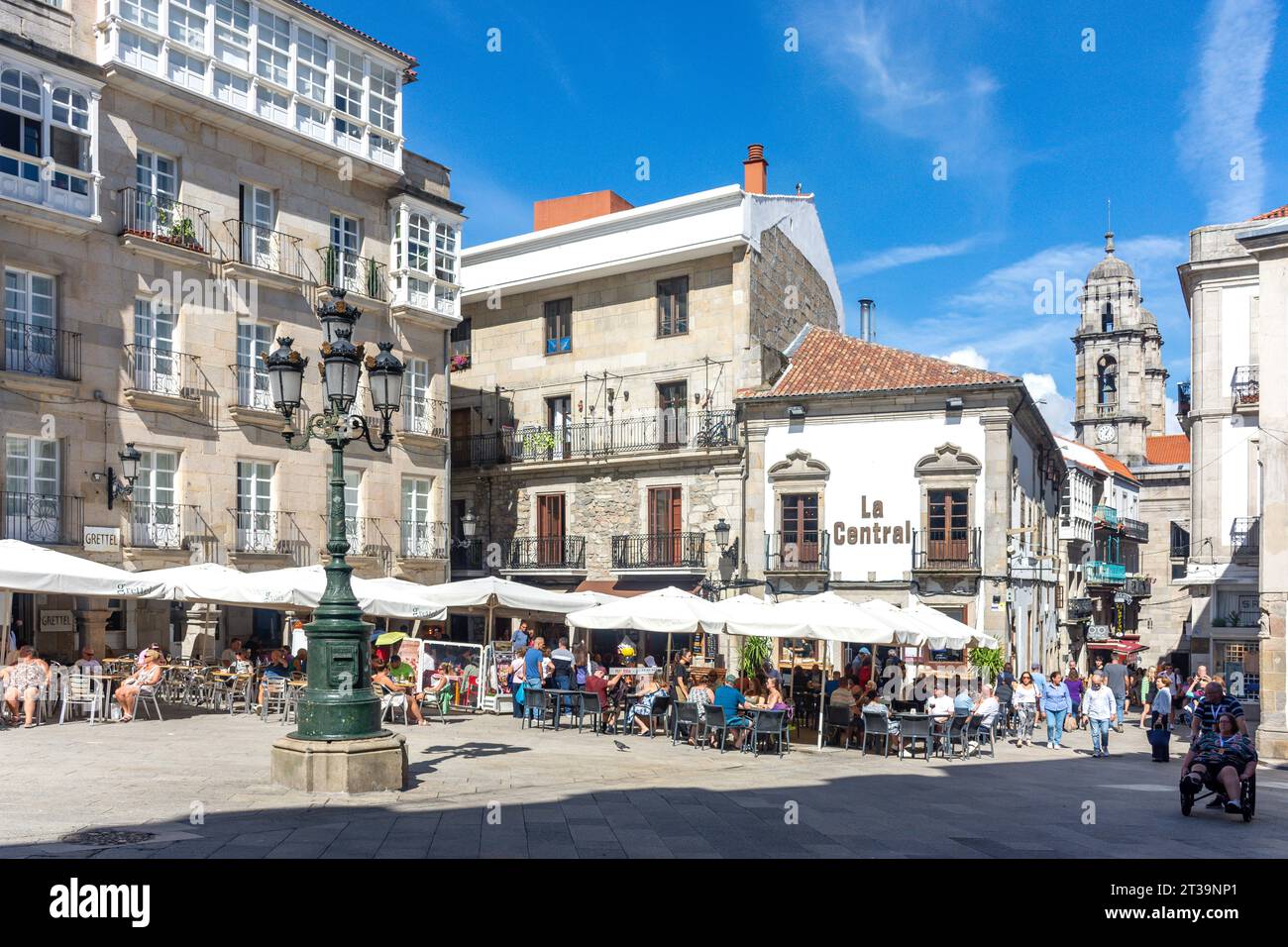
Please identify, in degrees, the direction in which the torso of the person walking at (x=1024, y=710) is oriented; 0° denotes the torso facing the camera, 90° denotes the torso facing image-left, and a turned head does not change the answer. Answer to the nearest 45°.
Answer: approximately 0°

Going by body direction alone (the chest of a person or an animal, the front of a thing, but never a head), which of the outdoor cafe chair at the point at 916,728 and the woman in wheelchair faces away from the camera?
the outdoor cafe chair

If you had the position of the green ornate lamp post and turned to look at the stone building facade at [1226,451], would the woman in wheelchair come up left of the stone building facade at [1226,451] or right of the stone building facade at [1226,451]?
right

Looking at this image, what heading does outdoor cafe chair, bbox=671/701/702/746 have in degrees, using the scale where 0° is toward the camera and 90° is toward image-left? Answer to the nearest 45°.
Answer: approximately 180°

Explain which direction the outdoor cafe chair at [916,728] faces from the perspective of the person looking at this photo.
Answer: facing away from the viewer

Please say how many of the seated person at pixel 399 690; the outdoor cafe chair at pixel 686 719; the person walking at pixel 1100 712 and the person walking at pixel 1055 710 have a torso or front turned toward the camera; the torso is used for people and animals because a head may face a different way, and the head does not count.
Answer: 2
